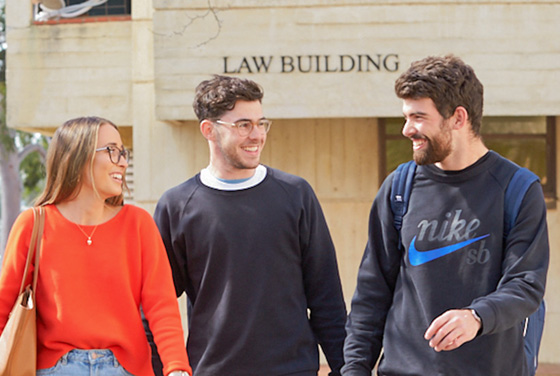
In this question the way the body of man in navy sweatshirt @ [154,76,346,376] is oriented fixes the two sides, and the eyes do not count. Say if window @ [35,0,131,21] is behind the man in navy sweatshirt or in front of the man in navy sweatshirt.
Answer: behind

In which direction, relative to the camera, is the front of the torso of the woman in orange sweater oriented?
toward the camera

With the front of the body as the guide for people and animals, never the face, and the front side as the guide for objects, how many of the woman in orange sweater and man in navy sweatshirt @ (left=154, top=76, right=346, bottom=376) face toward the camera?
2

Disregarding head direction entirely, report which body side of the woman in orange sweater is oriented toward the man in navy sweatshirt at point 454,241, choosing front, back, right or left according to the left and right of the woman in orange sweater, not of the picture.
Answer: left

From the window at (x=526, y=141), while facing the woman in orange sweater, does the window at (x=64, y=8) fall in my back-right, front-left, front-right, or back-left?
front-right

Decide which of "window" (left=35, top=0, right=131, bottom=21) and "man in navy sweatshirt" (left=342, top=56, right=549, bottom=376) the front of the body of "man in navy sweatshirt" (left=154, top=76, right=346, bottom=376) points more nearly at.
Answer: the man in navy sweatshirt

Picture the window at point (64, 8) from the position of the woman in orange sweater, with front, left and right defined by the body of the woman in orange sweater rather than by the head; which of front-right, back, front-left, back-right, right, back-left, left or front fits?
back

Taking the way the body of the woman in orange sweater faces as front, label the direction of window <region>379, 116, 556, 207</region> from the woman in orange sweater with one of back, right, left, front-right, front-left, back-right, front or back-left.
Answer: back-left

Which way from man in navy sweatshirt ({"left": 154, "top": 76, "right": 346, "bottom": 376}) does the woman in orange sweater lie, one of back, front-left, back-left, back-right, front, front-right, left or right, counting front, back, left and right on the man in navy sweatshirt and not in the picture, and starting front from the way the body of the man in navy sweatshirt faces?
front-right

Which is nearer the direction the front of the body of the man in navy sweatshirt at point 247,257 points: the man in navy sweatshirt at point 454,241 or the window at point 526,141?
the man in navy sweatshirt

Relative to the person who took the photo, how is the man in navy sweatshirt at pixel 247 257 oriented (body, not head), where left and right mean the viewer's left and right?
facing the viewer
